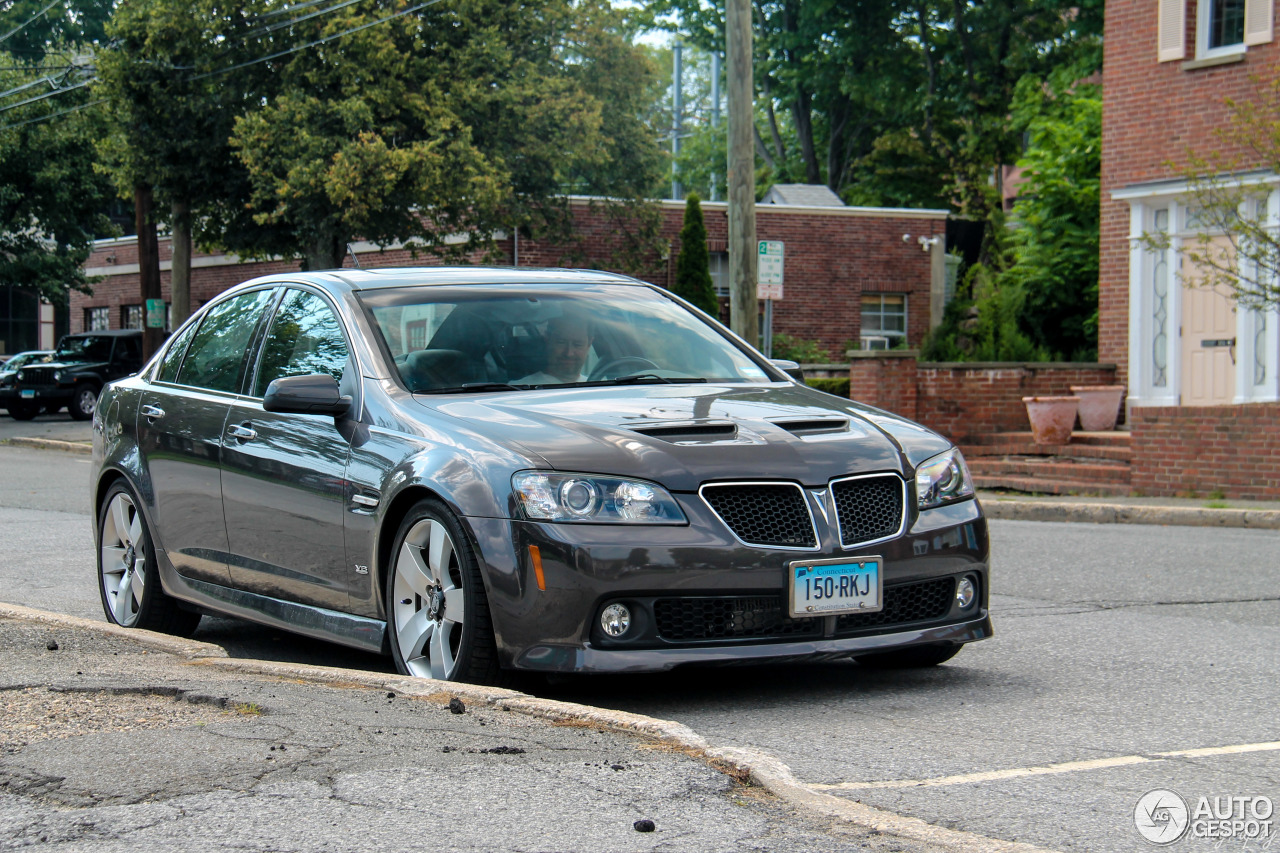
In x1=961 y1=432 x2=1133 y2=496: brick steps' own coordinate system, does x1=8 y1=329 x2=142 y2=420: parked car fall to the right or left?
on its right

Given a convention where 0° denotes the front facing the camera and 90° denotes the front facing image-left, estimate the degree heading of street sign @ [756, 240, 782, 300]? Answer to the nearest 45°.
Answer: approximately 0°

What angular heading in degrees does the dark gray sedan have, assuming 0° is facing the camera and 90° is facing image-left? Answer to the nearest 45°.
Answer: approximately 315°

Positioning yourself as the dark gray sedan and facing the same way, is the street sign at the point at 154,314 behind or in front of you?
behind

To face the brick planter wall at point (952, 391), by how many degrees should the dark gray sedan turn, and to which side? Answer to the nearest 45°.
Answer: approximately 135° to its left

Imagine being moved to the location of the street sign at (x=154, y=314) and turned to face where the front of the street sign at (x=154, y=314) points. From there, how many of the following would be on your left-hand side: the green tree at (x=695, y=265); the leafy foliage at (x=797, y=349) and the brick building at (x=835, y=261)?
3

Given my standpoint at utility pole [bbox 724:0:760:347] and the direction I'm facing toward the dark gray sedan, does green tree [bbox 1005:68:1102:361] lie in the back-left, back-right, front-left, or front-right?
back-left

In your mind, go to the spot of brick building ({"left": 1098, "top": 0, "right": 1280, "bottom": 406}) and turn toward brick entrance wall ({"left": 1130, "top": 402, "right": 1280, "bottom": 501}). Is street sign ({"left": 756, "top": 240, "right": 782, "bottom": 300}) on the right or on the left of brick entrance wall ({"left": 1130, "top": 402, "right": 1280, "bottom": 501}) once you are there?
right
